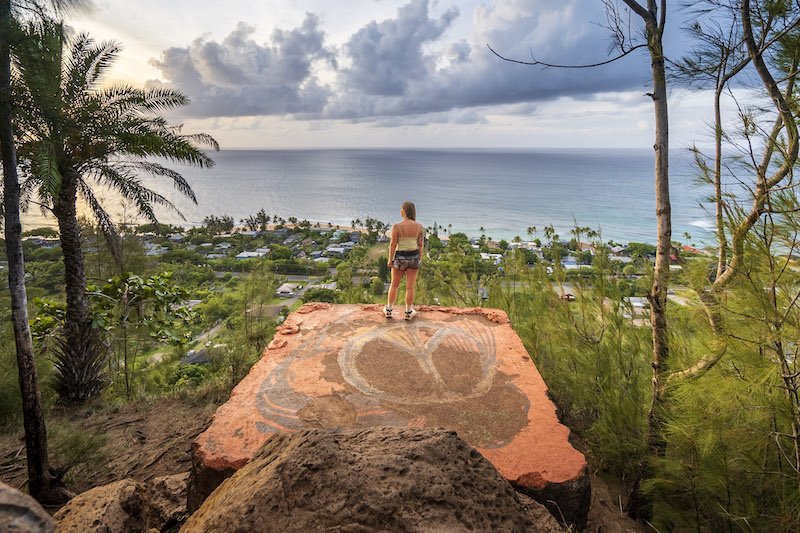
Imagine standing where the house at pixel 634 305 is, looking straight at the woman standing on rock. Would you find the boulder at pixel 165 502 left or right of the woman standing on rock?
left

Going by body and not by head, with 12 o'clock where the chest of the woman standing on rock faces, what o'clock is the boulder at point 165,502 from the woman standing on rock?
The boulder is roughly at 7 o'clock from the woman standing on rock.

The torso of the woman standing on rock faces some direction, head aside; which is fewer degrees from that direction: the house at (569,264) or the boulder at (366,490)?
the house

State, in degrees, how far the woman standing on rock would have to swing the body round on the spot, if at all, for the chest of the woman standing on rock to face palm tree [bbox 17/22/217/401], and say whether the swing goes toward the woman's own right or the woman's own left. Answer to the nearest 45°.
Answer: approximately 90° to the woman's own left

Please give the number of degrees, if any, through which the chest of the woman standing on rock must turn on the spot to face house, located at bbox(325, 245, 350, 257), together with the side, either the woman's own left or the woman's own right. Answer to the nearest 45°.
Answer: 0° — they already face it

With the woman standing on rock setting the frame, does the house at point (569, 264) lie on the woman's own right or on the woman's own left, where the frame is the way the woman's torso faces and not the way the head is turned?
on the woman's own right

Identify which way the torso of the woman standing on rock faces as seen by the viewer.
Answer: away from the camera

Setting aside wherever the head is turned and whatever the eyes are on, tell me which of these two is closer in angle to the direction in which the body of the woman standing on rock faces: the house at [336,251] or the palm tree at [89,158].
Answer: the house
